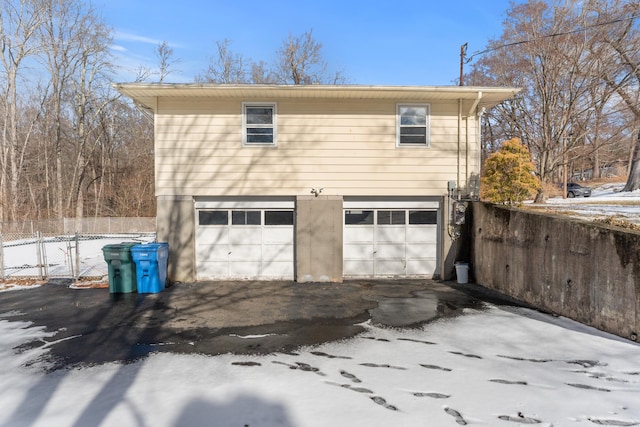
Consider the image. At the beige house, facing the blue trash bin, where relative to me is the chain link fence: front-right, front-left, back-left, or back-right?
front-right

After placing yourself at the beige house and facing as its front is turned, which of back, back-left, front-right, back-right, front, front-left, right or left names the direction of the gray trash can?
left

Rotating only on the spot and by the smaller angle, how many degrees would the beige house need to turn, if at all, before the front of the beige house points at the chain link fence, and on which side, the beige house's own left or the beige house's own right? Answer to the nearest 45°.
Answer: approximately 90° to the beige house's own right

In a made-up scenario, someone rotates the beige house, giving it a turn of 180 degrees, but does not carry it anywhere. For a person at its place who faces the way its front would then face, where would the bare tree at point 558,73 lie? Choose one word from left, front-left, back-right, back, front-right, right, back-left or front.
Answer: front-right

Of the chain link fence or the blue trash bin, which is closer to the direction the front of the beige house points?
the blue trash bin

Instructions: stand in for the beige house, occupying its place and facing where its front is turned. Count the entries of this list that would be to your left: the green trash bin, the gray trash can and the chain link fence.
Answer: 1

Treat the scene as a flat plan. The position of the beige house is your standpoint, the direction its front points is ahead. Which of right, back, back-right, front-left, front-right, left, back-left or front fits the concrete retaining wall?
front-left

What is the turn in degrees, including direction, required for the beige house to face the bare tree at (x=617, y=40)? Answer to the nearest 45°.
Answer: approximately 135° to its left

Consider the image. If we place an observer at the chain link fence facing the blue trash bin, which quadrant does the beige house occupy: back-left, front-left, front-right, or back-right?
front-left

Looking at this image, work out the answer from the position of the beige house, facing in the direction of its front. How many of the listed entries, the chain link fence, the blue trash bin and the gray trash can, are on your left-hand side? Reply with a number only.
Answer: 1

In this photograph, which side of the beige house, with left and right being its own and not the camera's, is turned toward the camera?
front

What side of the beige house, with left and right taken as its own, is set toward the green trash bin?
right

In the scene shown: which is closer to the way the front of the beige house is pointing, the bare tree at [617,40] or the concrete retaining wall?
the concrete retaining wall

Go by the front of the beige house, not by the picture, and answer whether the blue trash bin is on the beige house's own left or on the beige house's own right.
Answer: on the beige house's own right

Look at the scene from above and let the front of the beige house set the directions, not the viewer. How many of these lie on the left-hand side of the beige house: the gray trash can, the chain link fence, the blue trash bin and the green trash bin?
1
